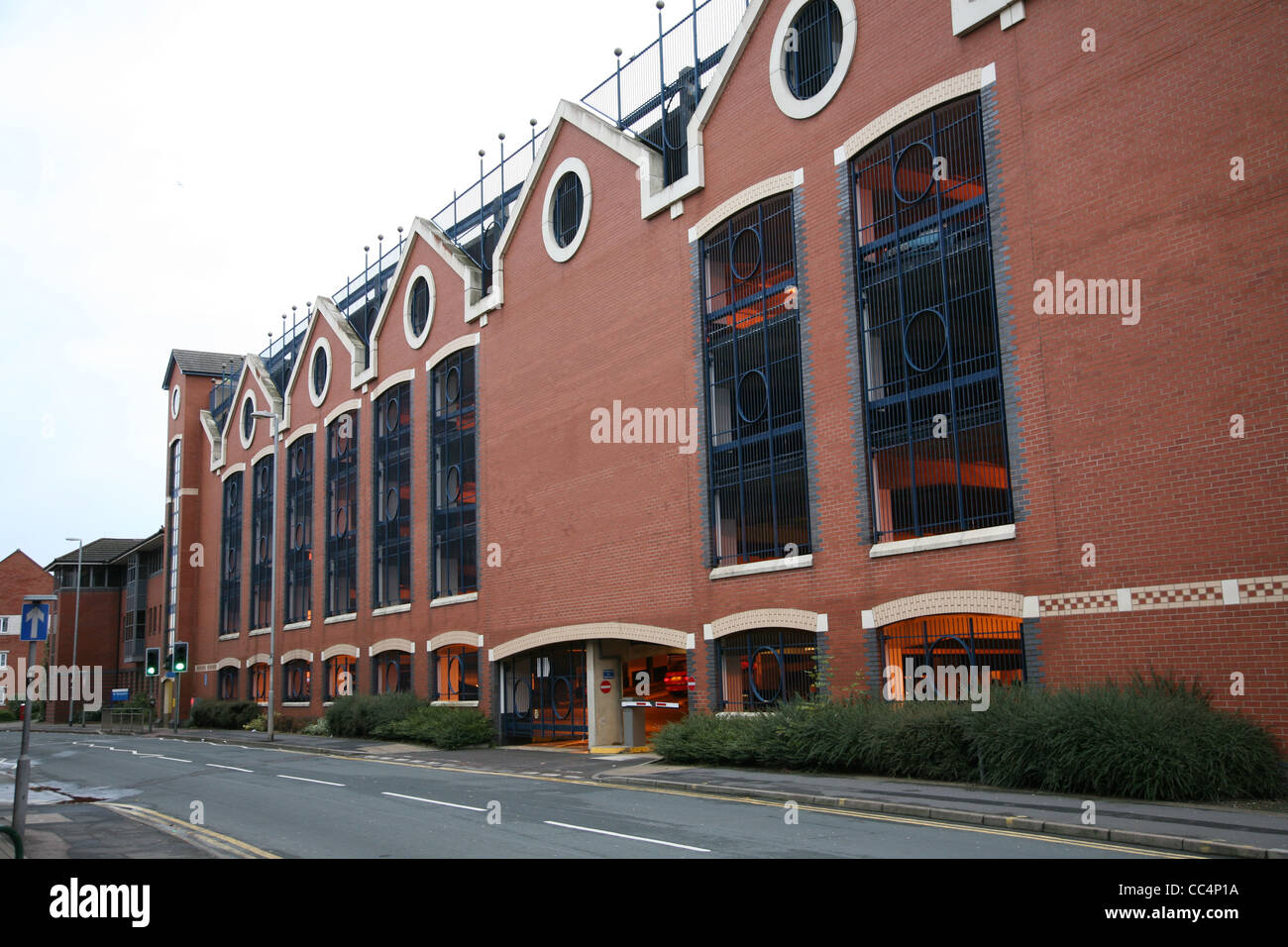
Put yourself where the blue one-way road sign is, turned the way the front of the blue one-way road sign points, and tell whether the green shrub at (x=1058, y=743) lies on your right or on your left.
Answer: on your left

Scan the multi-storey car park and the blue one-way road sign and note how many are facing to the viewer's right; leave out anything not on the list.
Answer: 0

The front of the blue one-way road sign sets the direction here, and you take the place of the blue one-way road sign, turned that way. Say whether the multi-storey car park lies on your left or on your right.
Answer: on your left

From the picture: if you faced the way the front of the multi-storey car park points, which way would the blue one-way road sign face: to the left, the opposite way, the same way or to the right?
to the left

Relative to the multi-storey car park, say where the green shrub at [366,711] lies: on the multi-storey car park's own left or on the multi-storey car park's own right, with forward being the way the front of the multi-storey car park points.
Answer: on the multi-storey car park's own right

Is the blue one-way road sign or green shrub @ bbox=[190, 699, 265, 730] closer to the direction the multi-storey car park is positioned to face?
the blue one-way road sign

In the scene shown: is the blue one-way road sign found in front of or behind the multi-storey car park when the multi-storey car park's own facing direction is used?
in front

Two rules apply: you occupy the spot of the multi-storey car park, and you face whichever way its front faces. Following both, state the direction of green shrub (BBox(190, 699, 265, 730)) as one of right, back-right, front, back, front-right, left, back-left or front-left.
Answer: right

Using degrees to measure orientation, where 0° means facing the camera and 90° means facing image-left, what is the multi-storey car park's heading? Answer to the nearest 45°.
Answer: approximately 45°
